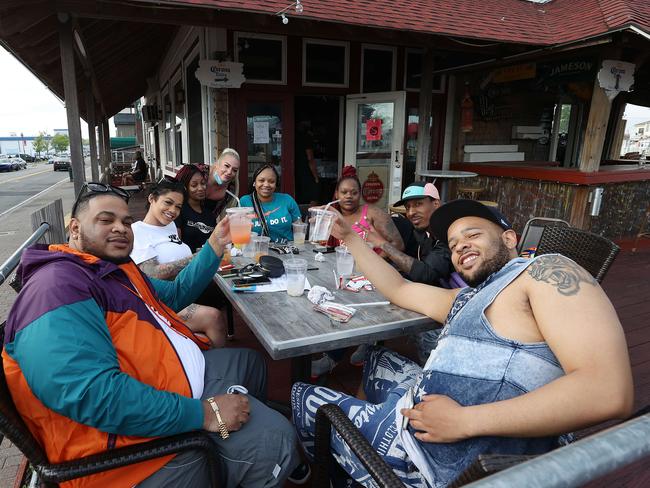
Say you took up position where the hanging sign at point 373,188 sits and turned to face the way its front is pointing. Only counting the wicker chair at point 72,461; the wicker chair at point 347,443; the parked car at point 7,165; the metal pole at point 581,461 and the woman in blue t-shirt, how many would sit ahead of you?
4

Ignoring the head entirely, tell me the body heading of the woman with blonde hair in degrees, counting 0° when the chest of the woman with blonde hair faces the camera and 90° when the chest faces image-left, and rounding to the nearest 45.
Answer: approximately 315°

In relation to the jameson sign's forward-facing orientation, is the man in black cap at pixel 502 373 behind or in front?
in front

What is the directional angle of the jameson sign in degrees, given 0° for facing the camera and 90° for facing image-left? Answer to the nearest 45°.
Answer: approximately 0°

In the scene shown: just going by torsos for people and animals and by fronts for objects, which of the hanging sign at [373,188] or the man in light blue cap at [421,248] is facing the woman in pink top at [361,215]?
the hanging sign

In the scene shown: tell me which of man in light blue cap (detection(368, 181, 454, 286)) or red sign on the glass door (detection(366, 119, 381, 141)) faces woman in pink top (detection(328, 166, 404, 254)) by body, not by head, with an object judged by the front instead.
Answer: the red sign on the glass door

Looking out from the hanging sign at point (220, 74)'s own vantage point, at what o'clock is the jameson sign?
The jameson sign is roughly at 9 o'clock from the hanging sign.

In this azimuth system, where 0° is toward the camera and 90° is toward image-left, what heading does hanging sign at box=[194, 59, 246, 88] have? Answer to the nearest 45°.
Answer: approximately 0°

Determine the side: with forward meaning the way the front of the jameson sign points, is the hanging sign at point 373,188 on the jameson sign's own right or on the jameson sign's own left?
on the jameson sign's own right

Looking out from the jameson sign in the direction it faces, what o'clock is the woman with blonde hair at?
The woman with blonde hair is roughly at 1 o'clock from the jameson sign.

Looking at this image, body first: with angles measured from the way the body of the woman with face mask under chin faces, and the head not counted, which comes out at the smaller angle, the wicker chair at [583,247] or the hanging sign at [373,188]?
the wicker chair
